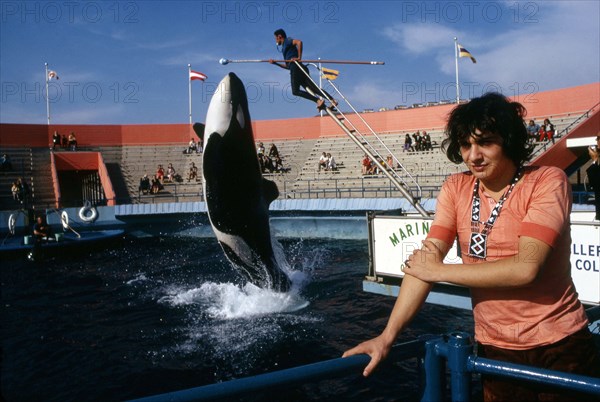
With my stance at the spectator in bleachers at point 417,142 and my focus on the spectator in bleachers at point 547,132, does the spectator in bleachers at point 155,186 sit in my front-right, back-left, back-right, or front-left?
back-right

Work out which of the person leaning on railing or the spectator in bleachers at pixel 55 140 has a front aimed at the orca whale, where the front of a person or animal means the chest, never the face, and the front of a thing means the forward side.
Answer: the spectator in bleachers

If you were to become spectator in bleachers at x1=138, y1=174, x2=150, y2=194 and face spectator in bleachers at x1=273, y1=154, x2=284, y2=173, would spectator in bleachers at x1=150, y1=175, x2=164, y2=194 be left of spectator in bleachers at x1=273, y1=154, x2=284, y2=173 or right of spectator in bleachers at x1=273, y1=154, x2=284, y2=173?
right

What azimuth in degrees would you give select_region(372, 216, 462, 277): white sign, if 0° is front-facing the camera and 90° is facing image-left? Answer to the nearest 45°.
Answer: approximately 0°

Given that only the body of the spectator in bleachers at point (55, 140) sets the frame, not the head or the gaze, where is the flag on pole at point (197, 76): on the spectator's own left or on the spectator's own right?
on the spectator's own left

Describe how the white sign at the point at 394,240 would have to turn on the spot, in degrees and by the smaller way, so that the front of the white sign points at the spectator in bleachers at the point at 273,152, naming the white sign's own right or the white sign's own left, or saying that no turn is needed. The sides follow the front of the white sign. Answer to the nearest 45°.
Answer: approximately 180°

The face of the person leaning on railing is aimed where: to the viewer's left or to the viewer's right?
to the viewer's left

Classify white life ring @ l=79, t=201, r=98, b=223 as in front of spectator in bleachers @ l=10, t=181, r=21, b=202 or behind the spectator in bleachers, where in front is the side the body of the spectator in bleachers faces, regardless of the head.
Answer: in front

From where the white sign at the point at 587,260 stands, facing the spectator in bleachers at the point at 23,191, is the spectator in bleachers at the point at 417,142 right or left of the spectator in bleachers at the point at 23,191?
right

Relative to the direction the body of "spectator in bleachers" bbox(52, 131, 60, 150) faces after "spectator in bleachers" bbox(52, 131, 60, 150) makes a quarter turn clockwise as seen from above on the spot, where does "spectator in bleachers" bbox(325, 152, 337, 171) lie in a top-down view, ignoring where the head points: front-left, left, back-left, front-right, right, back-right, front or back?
back-left

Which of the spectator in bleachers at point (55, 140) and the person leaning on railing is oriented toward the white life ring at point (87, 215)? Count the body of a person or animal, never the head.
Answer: the spectator in bleachers

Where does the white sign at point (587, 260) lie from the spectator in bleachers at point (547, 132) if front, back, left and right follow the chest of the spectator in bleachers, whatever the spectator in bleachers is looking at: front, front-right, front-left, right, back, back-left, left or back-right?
front-left

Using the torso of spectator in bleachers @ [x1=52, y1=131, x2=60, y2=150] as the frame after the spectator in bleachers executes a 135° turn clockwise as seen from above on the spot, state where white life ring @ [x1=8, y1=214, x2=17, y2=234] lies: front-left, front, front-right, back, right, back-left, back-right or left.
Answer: back-left

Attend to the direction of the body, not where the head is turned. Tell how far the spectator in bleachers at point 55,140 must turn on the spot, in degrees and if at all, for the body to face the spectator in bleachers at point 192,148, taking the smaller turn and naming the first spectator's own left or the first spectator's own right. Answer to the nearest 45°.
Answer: approximately 90° to the first spectator's own left

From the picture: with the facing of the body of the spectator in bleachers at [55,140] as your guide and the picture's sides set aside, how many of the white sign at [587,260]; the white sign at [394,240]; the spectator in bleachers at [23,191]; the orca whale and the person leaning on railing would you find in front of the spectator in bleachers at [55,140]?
5

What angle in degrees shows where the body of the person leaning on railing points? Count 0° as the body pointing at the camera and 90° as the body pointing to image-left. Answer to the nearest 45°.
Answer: approximately 45°

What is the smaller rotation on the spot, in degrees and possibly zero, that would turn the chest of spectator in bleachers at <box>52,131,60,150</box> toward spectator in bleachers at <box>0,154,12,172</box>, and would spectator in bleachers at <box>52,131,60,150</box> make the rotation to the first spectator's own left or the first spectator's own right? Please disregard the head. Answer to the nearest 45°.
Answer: approximately 45° to the first spectator's own right

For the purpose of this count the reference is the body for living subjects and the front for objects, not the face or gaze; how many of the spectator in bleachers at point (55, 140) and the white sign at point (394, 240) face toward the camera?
2
